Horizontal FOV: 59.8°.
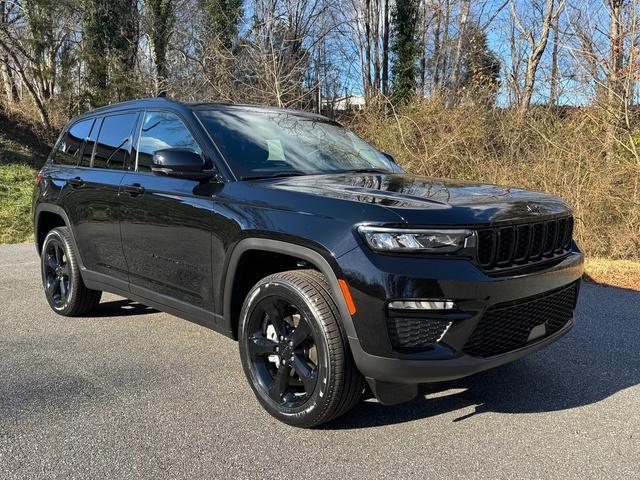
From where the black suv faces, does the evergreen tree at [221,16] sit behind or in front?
behind

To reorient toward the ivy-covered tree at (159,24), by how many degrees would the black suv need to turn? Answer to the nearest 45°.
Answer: approximately 135° to its left

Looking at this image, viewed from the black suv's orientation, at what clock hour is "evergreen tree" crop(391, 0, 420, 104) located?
The evergreen tree is roughly at 8 o'clock from the black suv.

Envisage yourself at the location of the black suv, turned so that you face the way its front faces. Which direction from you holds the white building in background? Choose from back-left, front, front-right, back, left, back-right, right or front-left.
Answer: back-left

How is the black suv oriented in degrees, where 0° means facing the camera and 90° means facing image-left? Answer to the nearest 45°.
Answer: approximately 315°

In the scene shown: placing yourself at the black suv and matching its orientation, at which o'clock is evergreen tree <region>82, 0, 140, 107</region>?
The evergreen tree is roughly at 7 o'clock from the black suv.
